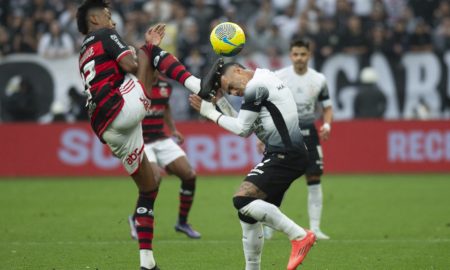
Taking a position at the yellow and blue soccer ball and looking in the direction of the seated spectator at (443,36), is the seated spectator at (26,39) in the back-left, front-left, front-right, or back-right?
front-left

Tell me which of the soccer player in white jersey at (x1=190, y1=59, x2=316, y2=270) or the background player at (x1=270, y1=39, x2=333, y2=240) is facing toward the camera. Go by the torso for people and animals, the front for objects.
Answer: the background player

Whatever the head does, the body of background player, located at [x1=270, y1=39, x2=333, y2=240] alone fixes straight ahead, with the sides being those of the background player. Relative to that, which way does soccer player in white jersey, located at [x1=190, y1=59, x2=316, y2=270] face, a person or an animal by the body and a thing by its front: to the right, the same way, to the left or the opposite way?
to the right

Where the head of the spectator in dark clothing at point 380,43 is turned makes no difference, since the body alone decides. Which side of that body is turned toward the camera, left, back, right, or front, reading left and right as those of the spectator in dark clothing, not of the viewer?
front

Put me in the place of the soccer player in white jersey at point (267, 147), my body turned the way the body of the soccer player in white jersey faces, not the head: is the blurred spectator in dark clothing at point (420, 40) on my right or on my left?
on my right

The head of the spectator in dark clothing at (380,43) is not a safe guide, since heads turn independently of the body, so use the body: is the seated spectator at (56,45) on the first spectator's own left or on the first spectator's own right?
on the first spectator's own right

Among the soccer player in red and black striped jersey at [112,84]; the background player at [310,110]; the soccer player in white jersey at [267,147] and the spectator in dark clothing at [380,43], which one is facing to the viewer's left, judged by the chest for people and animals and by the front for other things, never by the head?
the soccer player in white jersey

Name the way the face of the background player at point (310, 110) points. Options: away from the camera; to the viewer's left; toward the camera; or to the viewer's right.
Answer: toward the camera

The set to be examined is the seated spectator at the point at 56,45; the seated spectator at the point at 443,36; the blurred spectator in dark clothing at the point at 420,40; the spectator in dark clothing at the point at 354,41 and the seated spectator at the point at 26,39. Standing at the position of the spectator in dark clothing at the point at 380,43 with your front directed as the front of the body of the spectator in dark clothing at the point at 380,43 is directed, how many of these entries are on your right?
3

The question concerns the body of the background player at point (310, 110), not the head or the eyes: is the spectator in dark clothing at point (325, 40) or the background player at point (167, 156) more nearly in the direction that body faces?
the background player

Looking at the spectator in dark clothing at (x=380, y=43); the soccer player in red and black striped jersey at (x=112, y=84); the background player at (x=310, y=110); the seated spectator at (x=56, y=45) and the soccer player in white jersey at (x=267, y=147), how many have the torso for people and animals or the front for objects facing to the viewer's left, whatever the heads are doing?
1

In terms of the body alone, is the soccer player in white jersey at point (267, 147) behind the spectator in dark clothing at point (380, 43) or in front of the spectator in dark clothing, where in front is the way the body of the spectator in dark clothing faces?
in front

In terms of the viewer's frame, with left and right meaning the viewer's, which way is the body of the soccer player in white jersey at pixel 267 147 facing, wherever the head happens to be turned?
facing to the left of the viewer

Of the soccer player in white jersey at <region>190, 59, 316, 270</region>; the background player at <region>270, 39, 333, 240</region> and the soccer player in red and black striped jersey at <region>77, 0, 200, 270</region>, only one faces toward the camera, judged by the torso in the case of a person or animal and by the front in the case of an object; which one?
the background player

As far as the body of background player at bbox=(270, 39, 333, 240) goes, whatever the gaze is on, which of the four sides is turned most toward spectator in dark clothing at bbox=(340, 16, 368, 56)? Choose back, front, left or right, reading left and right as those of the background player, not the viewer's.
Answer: back

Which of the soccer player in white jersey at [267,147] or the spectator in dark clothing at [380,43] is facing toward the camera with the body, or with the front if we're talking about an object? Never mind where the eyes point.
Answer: the spectator in dark clothing

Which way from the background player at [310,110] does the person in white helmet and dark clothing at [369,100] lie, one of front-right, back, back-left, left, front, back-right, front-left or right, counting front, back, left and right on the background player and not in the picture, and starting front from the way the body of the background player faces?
back

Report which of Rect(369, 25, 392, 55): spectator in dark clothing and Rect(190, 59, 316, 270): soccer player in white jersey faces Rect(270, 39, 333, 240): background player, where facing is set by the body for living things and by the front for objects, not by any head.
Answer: the spectator in dark clothing
